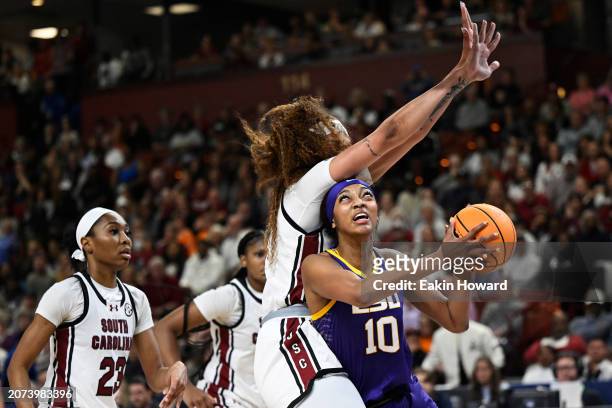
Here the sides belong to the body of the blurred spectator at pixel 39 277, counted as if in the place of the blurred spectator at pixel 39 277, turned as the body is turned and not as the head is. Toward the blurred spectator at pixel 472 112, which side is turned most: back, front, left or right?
left

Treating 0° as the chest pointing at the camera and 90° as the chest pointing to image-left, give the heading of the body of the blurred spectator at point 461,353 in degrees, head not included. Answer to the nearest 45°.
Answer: approximately 0°

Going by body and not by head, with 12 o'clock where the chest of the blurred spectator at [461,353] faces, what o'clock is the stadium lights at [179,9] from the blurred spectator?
The stadium lights is roughly at 5 o'clock from the blurred spectator.

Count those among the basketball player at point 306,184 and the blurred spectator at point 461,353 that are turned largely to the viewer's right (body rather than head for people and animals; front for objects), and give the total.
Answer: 1

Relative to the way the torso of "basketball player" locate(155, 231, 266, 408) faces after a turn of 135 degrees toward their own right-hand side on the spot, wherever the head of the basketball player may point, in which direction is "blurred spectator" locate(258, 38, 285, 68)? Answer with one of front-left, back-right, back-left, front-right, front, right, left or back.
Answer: right

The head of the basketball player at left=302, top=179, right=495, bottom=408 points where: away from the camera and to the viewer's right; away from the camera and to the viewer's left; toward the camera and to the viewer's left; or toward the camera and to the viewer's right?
toward the camera and to the viewer's right

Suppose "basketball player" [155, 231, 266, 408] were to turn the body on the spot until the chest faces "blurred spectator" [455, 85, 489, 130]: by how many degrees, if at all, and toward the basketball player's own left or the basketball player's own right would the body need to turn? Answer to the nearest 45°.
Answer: approximately 90° to the basketball player's own left

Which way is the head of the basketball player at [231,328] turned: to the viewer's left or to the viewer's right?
to the viewer's right

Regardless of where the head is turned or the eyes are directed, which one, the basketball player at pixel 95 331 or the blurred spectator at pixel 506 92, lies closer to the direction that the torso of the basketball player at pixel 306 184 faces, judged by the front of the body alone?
the blurred spectator

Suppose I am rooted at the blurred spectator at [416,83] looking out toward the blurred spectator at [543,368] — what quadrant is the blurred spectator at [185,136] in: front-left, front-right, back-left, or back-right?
back-right

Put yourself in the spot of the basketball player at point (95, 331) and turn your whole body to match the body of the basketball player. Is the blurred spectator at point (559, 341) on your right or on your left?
on your left

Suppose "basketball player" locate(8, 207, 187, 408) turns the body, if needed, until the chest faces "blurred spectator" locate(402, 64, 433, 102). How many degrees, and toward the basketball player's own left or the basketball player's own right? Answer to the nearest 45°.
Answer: approximately 90° to the basketball player's own left

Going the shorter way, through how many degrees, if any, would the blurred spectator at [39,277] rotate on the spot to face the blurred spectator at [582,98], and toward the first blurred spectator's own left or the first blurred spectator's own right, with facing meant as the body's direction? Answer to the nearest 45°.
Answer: approximately 90° to the first blurred spectator's own left
